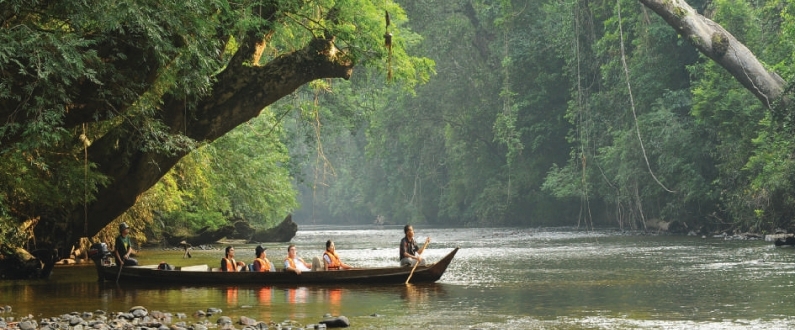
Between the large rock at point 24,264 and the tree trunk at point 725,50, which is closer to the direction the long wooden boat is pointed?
the tree trunk

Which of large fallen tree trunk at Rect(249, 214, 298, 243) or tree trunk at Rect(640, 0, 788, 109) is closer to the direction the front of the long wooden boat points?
the tree trunk at Rect(640, 0, 788, 109)

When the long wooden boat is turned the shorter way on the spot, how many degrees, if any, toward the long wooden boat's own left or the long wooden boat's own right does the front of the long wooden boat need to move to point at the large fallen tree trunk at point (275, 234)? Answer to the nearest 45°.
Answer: approximately 90° to the long wooden boat's own left

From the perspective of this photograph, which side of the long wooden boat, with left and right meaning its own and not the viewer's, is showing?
right

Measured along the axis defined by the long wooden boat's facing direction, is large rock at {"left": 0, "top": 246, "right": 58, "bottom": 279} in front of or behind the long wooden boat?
behind

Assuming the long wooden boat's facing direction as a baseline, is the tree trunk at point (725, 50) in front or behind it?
in front
